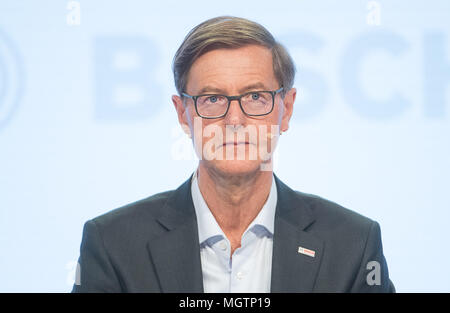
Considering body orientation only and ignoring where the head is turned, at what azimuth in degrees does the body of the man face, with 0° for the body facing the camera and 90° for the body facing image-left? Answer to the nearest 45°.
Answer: approximately 0°
